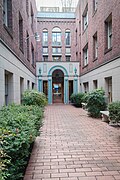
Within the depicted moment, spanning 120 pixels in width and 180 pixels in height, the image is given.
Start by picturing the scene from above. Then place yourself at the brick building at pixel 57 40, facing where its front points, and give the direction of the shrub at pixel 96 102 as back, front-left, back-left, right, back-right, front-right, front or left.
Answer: front

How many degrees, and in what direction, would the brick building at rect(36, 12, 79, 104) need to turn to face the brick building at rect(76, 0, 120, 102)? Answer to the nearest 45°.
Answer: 0° — it already faces it

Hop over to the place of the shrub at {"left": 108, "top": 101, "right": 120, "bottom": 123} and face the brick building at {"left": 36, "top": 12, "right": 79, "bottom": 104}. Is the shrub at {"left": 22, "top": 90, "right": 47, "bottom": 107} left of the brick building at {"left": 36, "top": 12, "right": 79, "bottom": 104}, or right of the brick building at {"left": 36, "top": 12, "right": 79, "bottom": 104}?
left

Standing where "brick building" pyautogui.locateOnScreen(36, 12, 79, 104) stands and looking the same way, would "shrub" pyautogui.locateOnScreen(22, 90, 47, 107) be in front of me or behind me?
in front

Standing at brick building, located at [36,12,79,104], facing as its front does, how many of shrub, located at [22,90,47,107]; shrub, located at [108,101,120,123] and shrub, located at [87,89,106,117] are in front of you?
3

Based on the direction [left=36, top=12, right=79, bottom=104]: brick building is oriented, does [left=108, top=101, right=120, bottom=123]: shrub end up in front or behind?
in front

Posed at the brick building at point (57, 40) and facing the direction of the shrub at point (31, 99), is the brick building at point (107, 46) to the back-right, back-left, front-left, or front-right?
front-left

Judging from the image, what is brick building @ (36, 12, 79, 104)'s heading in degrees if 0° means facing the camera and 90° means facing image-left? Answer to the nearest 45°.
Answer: approximately 0°
